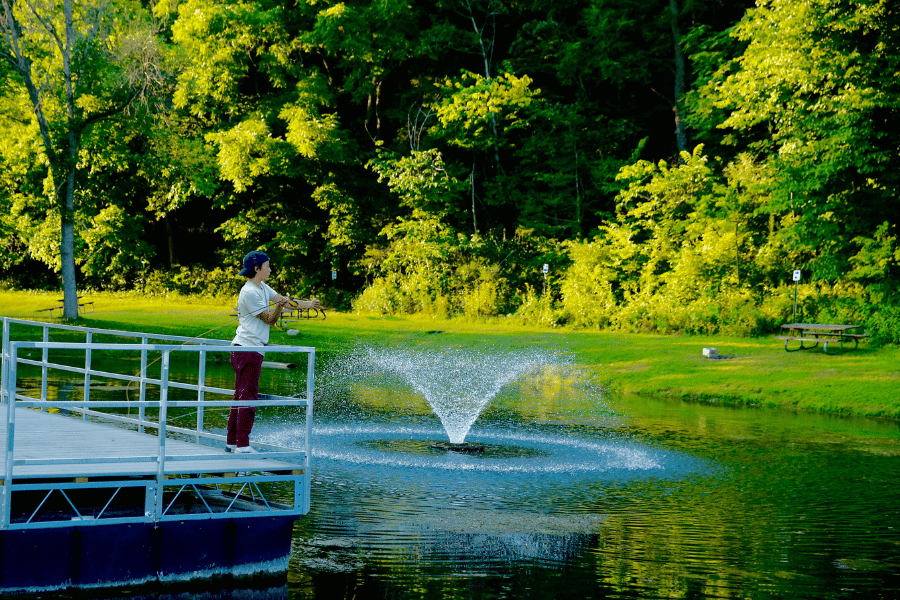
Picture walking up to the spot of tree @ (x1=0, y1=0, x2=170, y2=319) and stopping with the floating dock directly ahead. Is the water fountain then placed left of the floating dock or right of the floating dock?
left

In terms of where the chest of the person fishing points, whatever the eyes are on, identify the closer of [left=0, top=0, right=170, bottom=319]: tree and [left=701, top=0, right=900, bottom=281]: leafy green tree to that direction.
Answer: the leafy green tree

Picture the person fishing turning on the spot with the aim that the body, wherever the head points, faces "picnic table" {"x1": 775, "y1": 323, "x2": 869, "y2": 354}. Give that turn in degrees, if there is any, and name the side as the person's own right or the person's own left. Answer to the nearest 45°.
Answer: approximately 45° to the person's own left

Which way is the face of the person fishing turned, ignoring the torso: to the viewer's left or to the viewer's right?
to the viewer's right

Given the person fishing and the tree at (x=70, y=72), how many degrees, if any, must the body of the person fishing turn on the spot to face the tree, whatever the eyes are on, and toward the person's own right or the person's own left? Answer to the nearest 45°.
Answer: approximately 90° to the person's own left

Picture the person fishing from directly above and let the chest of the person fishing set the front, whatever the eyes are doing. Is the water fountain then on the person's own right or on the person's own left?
on the person's own left

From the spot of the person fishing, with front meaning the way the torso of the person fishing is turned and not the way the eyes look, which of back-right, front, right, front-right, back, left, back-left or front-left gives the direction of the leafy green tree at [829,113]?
front-left

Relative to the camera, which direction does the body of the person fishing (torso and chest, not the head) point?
to the viewer's right

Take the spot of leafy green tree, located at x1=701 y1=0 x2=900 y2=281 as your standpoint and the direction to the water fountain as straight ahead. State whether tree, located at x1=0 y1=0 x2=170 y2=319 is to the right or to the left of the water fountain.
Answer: right

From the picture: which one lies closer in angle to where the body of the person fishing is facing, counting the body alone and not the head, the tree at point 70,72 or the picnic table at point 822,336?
the picnic table
